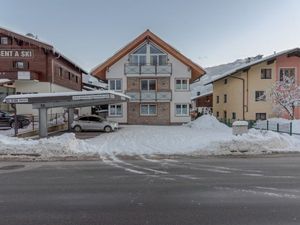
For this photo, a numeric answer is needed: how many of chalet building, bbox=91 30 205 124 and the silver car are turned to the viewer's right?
1

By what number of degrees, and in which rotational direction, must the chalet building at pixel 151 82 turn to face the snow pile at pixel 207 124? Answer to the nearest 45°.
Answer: approximately 45° to its left

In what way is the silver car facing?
to the viewer's right

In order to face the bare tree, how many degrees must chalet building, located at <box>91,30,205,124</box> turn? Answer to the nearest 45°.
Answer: approximately 90° to its left

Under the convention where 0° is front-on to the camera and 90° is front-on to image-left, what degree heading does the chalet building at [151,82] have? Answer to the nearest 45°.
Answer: approximately 0°

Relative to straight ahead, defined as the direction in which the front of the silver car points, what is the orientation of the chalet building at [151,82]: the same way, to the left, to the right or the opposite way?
to the right

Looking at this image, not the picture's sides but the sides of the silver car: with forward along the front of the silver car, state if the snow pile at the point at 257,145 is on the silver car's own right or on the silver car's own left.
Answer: on the silver car's own right
